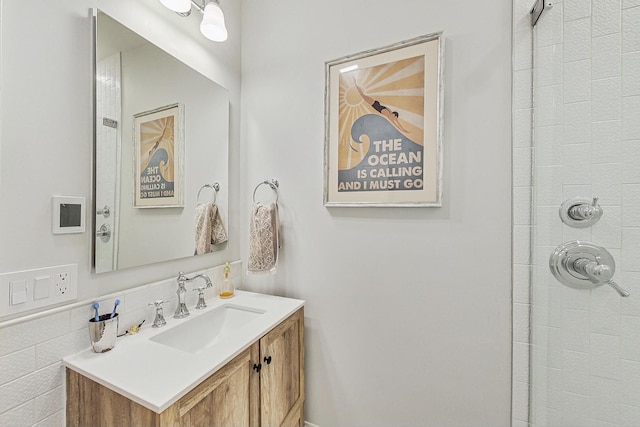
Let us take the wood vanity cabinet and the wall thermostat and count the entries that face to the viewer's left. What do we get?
0

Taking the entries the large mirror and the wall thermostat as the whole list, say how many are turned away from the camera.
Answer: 0

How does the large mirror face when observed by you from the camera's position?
facing the viewer and to the right of the viewer

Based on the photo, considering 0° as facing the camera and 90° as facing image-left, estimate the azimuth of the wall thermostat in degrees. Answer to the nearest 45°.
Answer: approximately 315°

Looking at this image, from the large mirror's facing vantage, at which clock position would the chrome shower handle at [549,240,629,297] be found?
The chrome shower handle is roughly at 12 o'clock from the large mirror.

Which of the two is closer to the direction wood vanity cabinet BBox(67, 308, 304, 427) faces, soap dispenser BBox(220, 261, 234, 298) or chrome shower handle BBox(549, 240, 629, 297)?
the chrome shower handle
